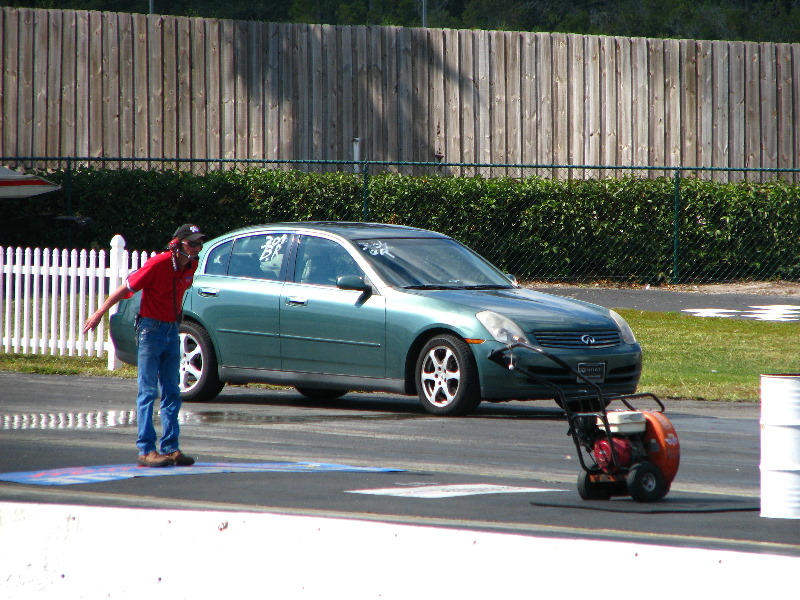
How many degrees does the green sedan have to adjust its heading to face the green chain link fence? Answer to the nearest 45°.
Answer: approximately 135° to its left

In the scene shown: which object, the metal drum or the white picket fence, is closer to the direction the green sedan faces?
the metal drum

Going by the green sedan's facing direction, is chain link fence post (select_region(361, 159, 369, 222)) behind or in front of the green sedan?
behind

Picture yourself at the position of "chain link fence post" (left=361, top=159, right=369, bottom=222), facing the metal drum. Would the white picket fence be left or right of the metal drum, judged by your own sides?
right

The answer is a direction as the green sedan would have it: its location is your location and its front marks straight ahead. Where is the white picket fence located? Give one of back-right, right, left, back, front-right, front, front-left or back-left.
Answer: back

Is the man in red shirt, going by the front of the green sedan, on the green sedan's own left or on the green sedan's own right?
on the green sedan's own right

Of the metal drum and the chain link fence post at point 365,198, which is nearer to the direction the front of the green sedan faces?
the metal drum

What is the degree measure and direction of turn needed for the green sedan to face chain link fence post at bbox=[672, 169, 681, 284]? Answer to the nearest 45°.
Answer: approximately 90° to its left

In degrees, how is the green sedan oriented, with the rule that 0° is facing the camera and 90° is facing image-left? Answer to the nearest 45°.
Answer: approximately 315°

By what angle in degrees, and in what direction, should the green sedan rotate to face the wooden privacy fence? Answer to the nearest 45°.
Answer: approximately 135° to its left
